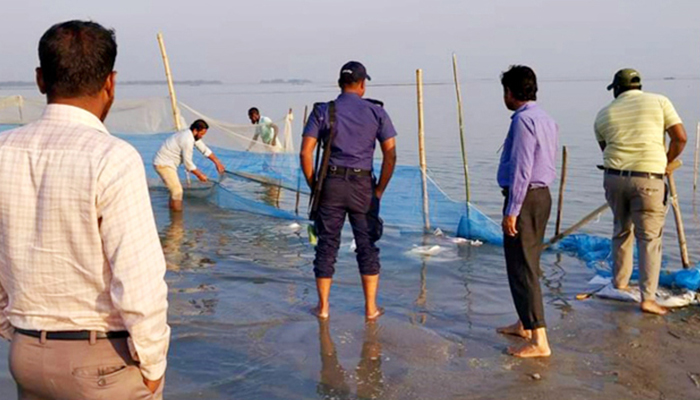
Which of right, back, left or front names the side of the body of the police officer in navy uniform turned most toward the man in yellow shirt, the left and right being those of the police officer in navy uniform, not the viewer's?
right

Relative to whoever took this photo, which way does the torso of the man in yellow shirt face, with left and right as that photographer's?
facing away from the viewer

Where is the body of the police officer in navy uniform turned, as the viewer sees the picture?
away from the camera

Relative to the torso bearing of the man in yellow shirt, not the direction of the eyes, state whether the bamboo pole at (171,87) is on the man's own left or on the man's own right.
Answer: on the man's own left

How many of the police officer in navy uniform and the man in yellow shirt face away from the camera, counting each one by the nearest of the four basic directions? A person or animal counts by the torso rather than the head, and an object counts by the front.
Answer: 2

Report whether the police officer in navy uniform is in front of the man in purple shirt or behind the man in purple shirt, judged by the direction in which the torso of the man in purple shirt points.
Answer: in front

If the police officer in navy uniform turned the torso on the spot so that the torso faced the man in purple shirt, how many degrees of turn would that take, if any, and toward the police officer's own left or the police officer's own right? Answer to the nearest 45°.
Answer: approximately 135° to the police officer's own right

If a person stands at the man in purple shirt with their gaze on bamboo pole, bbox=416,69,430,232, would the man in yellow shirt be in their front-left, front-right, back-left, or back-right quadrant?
front-right

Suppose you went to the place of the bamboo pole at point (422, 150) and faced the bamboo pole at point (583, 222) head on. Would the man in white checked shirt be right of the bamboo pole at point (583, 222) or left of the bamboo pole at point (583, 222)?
right

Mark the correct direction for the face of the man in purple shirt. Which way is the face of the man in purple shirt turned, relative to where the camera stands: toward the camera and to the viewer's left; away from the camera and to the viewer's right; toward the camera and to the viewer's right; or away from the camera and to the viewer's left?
away from the camera and to the viewer's left
